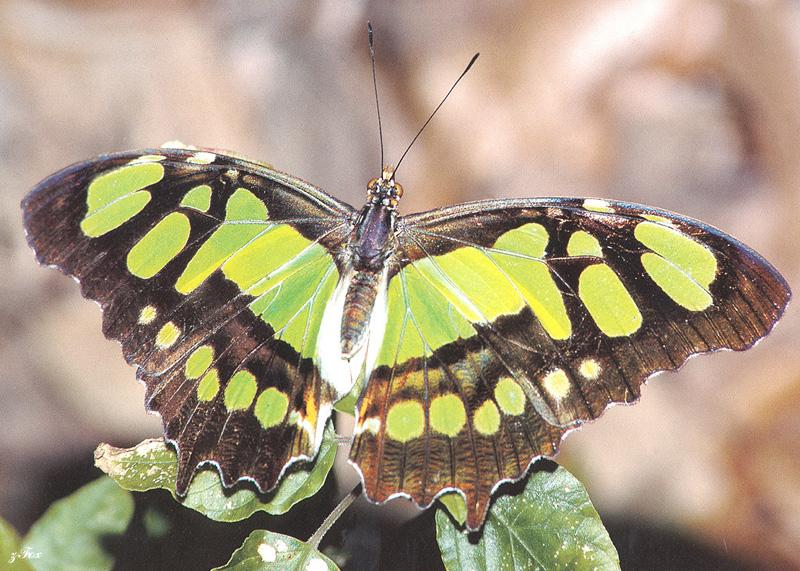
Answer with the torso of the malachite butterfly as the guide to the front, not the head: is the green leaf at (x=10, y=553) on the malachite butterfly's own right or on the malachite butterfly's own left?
on the malachite butterfly's own left

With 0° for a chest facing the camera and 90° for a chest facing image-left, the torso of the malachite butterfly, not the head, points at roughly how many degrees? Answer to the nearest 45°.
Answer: approximately 180°
